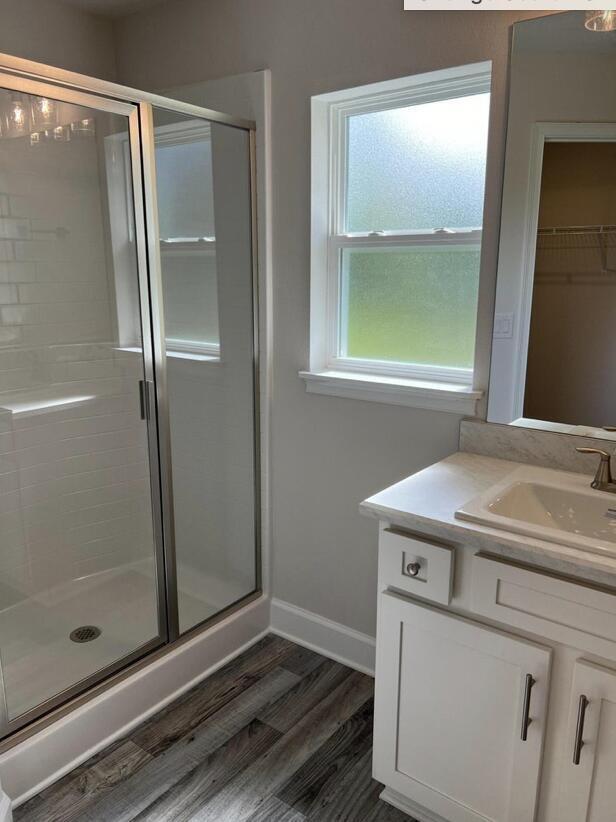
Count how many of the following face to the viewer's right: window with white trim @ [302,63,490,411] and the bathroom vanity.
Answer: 0

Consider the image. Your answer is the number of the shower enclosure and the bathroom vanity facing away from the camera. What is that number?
0

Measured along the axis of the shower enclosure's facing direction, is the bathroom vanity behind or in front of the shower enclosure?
in front

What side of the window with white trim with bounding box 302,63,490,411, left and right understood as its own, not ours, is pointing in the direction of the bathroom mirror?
left

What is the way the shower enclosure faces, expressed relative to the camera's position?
facing the viewer and to the right of the viewer

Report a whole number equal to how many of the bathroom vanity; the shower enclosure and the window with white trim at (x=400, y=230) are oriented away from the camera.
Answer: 0

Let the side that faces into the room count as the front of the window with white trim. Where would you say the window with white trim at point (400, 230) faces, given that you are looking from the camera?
facing the viewer and to the left of the viewer

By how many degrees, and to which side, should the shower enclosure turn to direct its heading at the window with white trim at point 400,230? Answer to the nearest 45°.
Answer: approximately 45° to its left

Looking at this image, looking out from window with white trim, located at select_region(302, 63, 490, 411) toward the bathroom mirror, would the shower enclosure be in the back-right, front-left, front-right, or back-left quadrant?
back-right
